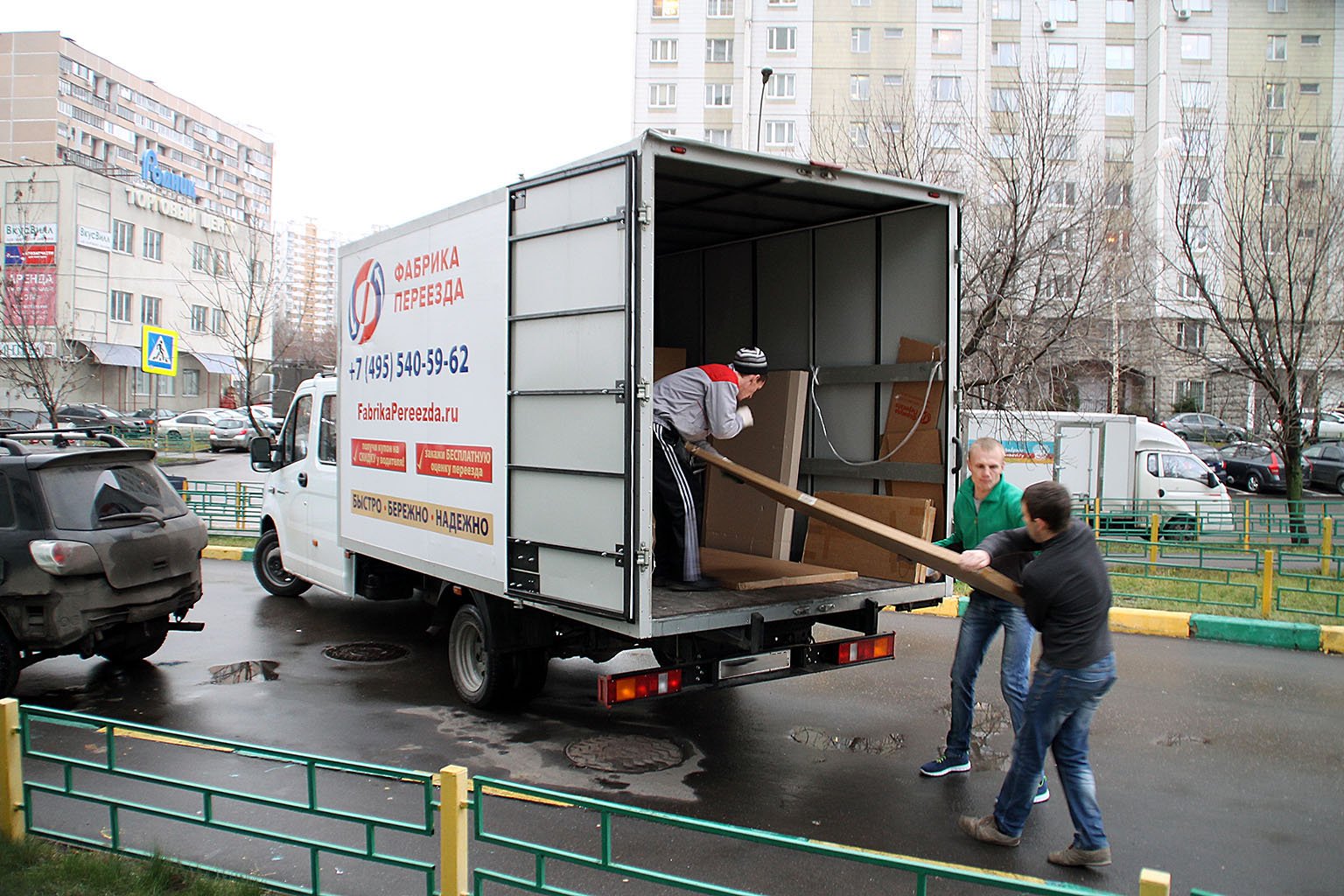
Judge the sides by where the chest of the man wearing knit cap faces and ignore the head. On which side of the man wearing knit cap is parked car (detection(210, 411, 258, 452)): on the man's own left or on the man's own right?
on the man's own left

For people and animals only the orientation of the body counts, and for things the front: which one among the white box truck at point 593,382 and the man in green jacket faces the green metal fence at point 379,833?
the man in green jacket

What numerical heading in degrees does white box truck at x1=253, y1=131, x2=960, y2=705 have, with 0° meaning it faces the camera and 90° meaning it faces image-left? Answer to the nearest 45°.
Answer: approximately 135°

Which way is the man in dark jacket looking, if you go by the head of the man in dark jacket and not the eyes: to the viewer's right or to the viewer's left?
to the viewer's left

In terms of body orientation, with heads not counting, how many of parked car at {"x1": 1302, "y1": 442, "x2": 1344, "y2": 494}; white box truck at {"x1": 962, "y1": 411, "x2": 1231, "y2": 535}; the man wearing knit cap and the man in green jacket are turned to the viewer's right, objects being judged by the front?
2

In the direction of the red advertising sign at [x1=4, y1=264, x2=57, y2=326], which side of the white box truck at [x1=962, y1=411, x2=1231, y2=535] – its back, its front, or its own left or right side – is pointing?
back

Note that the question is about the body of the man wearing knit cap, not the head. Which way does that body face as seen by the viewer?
to the viewer's right

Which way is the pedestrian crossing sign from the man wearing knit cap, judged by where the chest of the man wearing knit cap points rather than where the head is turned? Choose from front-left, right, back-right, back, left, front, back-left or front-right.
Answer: back-left

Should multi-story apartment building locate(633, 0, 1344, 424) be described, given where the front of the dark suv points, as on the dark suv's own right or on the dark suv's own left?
on the dark suv's own right

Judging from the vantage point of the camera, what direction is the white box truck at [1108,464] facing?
facing to the right of the viewer

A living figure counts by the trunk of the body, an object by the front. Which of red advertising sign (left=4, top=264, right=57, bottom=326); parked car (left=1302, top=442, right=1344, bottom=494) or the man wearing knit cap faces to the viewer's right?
the man wearing knit cap

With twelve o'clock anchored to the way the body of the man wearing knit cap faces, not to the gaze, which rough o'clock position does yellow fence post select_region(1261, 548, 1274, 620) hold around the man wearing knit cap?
The yellow fence post is roughly at 11 o'clock from the man wearing knit cap.

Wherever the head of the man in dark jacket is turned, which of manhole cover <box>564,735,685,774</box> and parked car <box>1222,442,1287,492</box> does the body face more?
the manhole cover

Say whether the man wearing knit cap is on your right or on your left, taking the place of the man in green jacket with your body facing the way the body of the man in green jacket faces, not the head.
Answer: on your right
